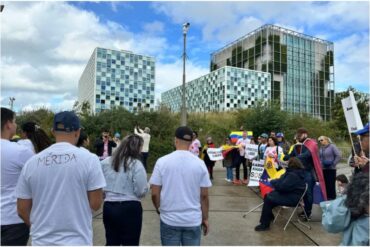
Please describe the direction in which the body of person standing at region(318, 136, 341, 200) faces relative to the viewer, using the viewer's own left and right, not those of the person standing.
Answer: facing the viewer and to the left of the viewer

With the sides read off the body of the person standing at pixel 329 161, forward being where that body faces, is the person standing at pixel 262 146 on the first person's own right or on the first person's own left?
on the first person's own right

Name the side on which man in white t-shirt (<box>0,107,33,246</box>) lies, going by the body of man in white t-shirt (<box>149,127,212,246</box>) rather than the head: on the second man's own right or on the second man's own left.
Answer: on the second man's own left

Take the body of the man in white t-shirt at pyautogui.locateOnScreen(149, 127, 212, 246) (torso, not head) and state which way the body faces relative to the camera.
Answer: away from the camera

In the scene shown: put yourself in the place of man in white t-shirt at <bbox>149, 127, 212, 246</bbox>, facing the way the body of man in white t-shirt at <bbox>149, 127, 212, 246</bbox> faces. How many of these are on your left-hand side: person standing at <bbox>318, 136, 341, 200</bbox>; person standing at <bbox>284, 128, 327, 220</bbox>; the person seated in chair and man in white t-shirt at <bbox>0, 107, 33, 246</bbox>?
1

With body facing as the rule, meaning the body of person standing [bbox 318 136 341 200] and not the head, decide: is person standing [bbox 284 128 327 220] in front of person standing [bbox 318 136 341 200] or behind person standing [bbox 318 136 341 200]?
in front

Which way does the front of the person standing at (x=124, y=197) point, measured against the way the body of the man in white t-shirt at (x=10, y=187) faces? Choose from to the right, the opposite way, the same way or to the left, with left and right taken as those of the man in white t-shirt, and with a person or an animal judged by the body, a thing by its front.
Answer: the same way

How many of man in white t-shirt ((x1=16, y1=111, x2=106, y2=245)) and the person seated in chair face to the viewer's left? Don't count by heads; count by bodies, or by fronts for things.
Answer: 1

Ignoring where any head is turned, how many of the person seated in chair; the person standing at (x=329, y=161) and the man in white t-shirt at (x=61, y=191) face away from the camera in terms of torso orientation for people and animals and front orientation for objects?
1

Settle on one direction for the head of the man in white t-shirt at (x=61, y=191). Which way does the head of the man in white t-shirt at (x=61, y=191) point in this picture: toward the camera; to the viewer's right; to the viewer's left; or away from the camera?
away from the camera

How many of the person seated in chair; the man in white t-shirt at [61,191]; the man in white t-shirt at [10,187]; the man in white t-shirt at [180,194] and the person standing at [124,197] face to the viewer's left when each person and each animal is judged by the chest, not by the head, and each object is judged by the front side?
1

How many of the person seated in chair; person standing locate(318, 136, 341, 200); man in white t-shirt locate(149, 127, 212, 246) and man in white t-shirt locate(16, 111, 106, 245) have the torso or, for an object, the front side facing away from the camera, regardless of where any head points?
2

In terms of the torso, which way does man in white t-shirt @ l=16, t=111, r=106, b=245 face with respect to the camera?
away from the camera

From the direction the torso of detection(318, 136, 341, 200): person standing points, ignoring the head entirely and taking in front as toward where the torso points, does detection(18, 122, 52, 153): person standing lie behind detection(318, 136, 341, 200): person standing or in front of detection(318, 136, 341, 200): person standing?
in front

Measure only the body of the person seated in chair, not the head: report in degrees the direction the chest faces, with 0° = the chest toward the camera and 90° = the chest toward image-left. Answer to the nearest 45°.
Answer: approximately 90°

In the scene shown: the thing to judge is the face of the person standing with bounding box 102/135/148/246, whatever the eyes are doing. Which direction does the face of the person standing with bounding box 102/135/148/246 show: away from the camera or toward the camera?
away from the camera
